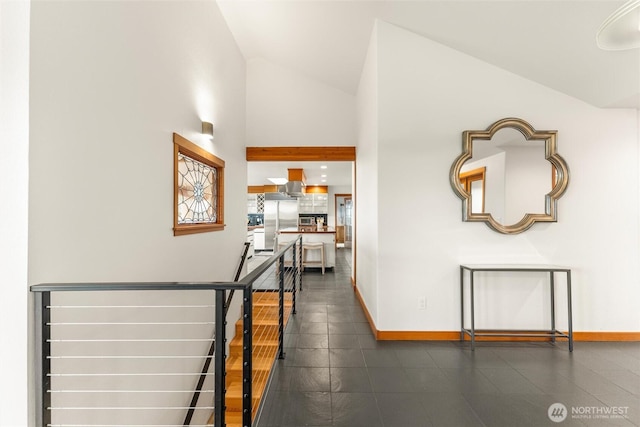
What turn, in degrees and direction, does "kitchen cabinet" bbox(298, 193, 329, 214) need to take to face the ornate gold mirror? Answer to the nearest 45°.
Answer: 0° — it already faces it

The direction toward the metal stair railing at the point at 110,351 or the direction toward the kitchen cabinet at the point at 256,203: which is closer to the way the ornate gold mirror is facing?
the metal stair railing

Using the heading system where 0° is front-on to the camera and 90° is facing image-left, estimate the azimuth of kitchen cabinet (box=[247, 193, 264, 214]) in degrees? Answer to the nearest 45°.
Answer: approximately 0°

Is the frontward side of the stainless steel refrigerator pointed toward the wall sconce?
yes

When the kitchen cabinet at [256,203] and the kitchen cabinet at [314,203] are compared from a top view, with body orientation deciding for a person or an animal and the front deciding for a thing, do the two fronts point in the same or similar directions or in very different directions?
same or similar directions

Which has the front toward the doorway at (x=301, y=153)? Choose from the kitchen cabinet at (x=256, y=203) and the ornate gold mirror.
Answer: the kitchen cabinet

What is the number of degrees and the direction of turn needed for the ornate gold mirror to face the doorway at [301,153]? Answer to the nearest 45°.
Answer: approximately 90° to its right

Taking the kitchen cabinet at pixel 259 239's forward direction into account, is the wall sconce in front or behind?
in front

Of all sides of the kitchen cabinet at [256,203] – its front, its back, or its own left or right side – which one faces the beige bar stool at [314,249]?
front

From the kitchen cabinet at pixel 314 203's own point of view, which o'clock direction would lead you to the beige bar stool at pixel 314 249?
The beige bar stool is roughly at 12 o'clock from the kitchen cabinet.

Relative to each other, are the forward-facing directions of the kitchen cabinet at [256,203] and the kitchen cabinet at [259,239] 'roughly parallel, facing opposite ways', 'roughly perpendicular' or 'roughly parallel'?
roughly parallel

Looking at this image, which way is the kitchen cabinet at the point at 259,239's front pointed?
toward the camera

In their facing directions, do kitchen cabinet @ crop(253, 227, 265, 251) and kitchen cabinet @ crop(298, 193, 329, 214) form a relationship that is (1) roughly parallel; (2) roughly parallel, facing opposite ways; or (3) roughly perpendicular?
roughly parallel

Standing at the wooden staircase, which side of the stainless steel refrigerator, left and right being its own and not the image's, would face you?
front

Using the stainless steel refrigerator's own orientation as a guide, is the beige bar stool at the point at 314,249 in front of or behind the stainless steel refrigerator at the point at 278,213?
in front

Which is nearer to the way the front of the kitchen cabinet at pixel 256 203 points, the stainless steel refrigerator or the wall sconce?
the wall sconce
